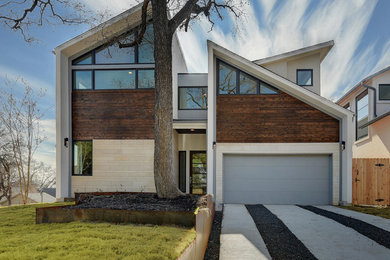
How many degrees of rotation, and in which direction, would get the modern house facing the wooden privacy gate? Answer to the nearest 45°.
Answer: approximately 90° to its left

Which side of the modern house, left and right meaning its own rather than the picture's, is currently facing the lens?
front
